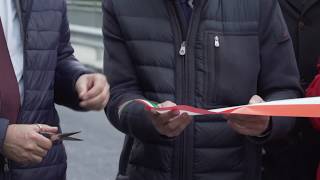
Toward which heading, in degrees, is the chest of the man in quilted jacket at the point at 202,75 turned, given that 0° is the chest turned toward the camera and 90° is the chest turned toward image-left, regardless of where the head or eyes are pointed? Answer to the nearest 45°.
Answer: approximately 0°

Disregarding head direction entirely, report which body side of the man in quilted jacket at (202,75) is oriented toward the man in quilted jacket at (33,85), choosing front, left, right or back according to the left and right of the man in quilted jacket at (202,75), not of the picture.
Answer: right
